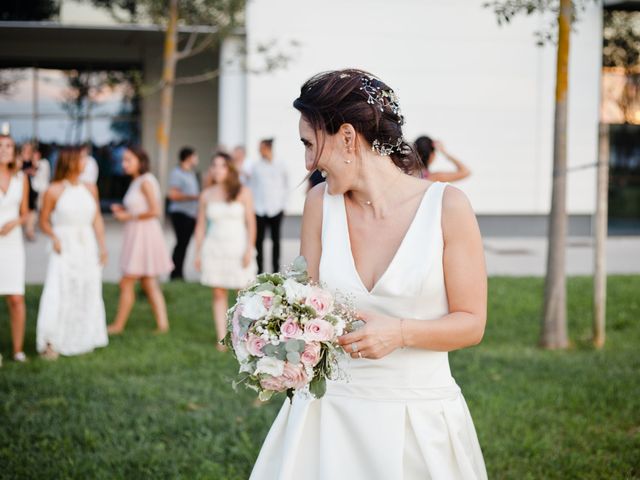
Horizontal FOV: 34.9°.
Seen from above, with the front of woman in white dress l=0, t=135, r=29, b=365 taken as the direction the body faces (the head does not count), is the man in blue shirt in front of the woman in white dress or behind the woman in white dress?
behind

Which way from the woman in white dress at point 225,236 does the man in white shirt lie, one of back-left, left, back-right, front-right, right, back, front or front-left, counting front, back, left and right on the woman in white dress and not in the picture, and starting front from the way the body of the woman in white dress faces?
back

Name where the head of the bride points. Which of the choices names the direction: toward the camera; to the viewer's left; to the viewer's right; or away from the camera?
to the viewer's left

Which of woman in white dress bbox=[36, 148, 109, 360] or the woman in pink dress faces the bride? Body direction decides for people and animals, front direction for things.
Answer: the woman in white dress

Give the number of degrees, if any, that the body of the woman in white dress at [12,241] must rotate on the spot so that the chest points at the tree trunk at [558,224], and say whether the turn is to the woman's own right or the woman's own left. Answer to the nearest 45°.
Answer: approximately 90° to the woman's own left

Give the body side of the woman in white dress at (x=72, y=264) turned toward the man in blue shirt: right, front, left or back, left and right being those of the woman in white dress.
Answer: back

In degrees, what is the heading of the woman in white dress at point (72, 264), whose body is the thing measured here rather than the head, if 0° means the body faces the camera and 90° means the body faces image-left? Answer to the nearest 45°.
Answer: approximately 0°

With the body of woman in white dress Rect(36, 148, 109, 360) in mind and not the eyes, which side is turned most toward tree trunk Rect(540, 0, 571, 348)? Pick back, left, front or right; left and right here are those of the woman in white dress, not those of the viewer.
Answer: left

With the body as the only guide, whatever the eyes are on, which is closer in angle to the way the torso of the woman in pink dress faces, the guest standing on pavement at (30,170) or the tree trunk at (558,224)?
the guest standing on pavement

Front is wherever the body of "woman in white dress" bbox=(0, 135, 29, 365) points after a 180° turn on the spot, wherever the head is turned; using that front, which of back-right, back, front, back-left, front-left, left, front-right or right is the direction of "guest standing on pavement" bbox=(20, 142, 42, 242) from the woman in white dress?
front

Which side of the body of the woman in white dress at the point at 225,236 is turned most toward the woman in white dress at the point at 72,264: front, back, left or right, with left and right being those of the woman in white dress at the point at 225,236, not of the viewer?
right
